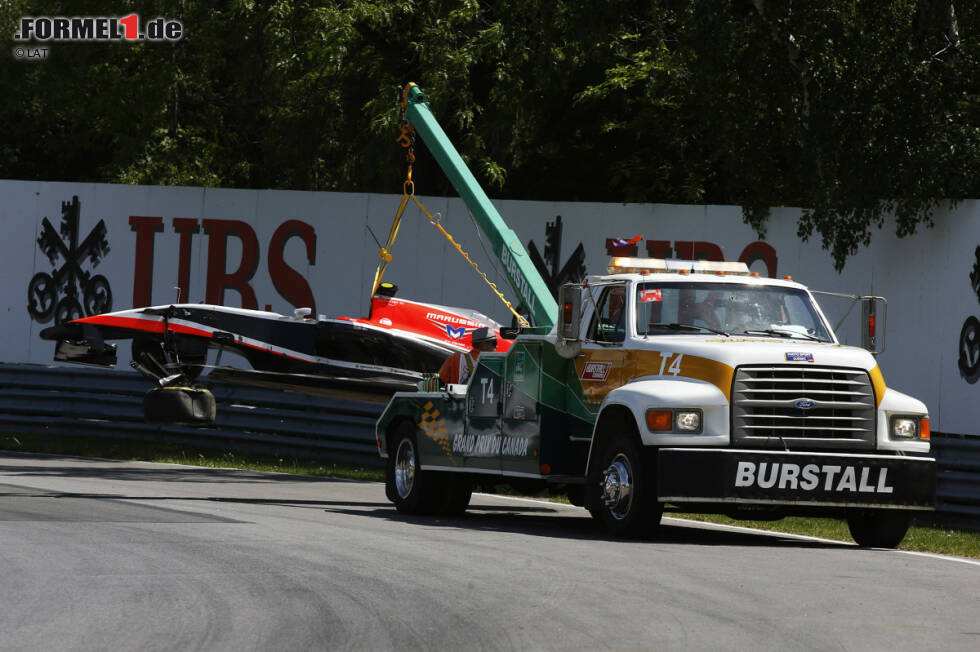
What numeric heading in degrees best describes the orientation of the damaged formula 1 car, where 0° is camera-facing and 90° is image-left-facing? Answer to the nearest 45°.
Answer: approximately 90°

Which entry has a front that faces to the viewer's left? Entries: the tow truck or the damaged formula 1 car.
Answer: the damaged formula 1 car

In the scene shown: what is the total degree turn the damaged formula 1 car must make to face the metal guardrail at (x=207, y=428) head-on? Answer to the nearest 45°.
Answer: approximately 45° to its right

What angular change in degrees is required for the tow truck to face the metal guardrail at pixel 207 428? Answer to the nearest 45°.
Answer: approximately 180°

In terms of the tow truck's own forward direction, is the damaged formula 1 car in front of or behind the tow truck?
behind

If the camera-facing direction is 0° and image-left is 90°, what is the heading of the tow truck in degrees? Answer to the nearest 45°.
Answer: approximately 315°

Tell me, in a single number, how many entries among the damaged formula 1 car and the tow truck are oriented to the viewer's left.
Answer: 1

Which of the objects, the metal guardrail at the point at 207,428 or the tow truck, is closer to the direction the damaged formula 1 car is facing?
the metal guardrail
